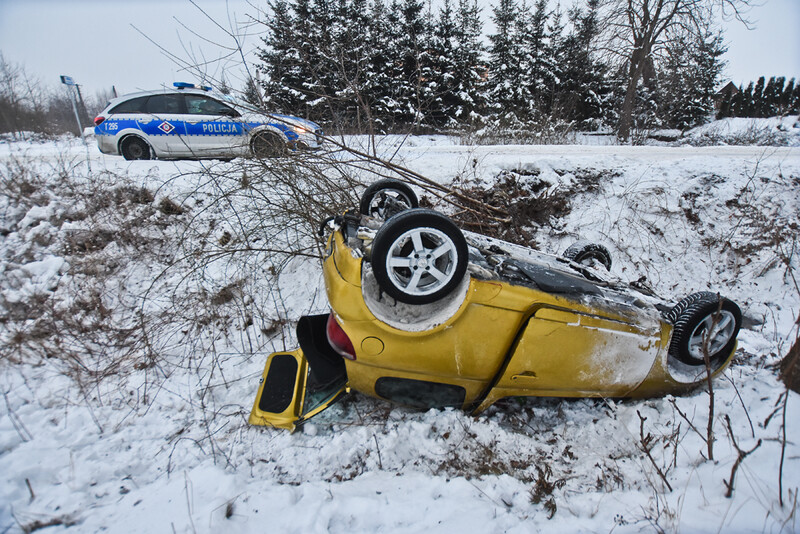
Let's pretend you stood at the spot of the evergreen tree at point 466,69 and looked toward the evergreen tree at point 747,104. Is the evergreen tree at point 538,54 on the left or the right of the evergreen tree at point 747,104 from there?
right

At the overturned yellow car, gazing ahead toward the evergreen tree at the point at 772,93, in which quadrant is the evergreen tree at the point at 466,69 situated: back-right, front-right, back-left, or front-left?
front-left

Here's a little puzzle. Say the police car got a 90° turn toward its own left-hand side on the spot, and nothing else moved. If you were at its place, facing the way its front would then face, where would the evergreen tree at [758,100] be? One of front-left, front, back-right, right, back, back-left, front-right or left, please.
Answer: right

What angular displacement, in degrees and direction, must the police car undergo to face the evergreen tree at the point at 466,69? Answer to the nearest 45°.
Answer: approximately 45° to its left

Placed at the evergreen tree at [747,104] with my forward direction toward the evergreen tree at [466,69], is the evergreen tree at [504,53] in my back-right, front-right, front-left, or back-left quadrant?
front-right

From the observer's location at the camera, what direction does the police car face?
facing to the right of the viewer

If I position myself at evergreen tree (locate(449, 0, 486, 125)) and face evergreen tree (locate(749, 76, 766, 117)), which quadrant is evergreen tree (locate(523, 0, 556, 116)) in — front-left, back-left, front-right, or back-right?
front-right

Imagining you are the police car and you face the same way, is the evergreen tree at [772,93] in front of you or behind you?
in front

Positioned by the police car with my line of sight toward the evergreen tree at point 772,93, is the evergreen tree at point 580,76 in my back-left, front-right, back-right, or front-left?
front-left

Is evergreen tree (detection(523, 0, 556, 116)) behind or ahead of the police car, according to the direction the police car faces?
ahead

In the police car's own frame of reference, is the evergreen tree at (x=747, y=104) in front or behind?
in front

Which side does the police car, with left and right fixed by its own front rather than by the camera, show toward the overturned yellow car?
right

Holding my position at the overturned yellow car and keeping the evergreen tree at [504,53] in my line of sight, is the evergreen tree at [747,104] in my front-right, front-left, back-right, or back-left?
front-right

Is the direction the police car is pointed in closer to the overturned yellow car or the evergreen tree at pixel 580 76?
the evergreen tree
